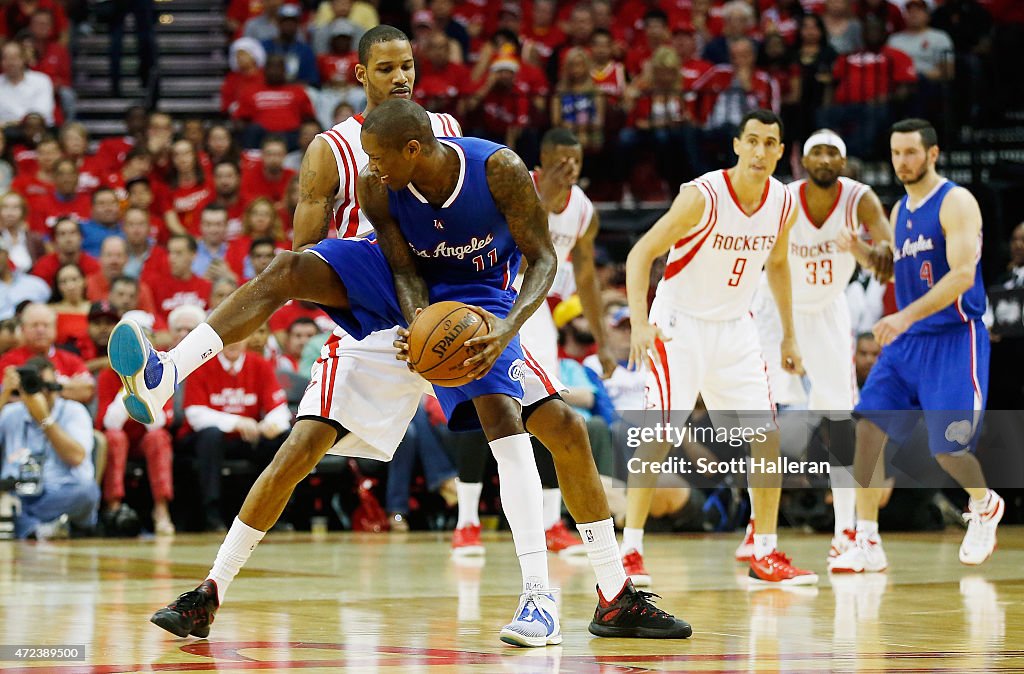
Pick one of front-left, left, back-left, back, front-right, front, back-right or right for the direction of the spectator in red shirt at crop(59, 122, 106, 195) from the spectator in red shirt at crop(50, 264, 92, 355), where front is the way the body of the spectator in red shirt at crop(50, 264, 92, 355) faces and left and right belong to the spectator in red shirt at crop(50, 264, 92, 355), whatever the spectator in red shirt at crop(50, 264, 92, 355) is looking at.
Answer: back

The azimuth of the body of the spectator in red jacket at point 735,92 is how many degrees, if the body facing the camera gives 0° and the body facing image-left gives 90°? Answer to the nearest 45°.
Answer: approximately 0°

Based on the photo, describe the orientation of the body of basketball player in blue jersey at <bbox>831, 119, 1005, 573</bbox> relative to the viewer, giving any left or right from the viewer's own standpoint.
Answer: facing the viewer and to the left of the viewer

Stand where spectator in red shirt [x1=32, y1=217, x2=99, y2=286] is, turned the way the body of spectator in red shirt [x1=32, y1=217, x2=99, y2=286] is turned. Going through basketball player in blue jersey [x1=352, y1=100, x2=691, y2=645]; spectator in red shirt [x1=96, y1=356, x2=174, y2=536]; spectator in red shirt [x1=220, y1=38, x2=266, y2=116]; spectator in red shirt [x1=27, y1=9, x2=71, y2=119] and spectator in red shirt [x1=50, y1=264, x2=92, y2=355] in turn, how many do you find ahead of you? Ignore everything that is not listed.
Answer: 3

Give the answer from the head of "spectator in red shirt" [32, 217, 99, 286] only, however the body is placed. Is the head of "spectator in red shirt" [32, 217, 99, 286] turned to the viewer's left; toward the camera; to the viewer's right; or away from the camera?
toward the camera

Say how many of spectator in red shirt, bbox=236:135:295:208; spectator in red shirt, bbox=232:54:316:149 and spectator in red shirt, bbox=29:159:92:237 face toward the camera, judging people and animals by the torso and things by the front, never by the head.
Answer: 3

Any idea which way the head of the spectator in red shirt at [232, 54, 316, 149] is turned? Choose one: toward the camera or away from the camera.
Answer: toward the camera

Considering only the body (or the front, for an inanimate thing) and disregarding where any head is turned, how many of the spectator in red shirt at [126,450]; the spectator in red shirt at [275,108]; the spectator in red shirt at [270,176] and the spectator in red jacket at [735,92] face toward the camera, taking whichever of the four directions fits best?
4

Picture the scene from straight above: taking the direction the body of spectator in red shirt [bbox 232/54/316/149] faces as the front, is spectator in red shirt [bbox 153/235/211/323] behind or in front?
in front

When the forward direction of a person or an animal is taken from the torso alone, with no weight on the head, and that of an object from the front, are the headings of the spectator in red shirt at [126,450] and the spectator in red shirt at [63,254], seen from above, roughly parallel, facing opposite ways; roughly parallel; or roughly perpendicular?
roughly parallel

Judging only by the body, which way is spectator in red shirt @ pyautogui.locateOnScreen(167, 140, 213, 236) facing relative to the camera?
toward the camera

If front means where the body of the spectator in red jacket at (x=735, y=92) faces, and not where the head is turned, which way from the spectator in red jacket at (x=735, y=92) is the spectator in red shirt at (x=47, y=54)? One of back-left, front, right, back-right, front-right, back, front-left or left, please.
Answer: right

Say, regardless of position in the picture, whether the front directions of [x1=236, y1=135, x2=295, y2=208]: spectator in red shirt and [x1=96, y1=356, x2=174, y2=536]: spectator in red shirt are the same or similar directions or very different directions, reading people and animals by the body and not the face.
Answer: same or similar directions

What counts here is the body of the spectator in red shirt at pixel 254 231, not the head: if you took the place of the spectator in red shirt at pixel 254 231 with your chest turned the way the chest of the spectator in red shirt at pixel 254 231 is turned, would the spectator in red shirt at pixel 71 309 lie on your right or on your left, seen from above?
on your right

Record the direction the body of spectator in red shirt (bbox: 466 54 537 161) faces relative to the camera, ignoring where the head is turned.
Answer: toward the camera

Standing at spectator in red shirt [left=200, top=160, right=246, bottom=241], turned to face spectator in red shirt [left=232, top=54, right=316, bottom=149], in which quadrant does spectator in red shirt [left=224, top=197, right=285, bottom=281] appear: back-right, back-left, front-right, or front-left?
back-right

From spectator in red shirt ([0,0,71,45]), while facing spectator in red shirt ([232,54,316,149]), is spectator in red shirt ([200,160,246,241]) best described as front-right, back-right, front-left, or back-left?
front-right

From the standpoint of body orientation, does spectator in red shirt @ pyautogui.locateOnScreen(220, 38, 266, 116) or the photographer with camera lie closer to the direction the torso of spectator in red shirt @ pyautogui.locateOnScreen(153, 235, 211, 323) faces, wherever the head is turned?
the photographer with camera

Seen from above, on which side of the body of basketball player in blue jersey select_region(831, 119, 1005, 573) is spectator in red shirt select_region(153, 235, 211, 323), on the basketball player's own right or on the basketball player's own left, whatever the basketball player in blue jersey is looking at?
on the basketball player's own right
